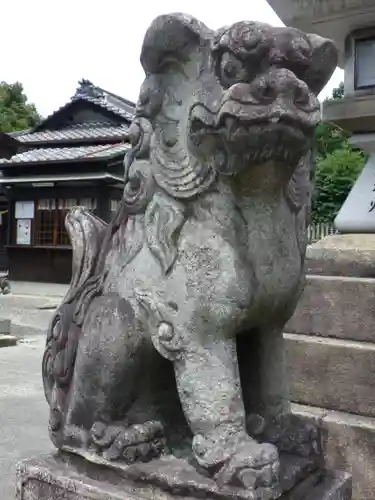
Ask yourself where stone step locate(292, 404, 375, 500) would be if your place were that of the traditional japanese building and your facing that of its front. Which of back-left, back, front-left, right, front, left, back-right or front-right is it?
front

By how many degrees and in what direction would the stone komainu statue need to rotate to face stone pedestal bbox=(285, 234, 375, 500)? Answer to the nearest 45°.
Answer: approximately 90° to its left

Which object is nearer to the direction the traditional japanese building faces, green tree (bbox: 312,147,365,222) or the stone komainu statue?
the stone komainu statue

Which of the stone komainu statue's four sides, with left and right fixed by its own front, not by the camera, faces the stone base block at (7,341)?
back

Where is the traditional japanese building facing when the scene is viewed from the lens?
facing the viewer

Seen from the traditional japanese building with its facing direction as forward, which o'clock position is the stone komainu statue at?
The stone komainu statue is roughly at 12 o'clock from the traditional japanese building.

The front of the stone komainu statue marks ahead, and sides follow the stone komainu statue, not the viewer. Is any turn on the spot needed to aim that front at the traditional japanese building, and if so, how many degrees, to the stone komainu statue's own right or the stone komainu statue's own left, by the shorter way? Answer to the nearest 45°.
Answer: approximately 135° to the stone komainu statue's own left

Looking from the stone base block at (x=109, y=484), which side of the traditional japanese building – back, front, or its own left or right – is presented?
front

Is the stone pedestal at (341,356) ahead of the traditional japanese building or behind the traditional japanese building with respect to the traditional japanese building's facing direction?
ahead

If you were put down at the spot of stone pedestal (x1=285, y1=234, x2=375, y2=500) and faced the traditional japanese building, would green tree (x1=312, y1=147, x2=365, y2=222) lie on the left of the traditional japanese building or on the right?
right

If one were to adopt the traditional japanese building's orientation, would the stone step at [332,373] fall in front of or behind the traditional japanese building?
in front

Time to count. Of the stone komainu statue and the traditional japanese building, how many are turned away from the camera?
0

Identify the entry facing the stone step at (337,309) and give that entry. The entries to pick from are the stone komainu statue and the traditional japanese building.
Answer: the traditional japanese building

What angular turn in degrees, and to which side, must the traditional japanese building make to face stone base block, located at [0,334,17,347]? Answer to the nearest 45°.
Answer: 0° — it already faces it

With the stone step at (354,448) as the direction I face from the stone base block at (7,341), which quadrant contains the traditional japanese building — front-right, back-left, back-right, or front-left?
back-left

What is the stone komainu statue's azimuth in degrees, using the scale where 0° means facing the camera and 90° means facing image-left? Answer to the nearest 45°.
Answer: approximately 315°
